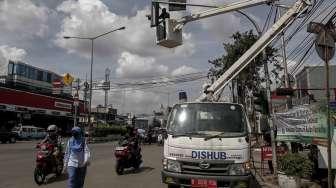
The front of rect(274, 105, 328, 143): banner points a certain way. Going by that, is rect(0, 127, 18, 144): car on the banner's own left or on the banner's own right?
on the banner's own right

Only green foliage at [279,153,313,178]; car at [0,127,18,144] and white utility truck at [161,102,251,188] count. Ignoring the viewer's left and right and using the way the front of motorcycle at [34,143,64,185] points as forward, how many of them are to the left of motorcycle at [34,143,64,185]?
2

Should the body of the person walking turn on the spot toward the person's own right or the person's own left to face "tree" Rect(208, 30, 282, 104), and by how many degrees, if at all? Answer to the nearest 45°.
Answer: approximately 180°

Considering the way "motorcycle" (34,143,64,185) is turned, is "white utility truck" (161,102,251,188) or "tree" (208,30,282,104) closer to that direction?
the white utility truck

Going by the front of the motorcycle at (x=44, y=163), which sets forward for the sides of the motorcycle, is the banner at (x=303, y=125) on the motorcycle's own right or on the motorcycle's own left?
on the motorcycle's own left

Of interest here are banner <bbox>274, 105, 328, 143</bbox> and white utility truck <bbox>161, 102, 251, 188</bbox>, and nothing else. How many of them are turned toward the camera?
2

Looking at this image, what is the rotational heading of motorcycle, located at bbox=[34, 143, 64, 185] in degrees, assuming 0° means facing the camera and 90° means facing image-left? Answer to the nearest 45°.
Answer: approximately 45°

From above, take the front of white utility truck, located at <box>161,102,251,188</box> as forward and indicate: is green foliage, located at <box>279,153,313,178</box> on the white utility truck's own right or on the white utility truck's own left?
on the white utility truck's own left
